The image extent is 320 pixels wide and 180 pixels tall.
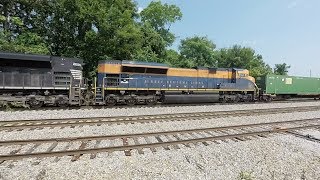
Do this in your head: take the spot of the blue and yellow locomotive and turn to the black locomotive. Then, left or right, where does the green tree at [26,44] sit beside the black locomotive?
right

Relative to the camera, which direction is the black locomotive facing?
to the viewer's left

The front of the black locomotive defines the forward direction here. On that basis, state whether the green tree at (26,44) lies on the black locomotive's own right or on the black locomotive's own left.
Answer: on the black locomotive's own right

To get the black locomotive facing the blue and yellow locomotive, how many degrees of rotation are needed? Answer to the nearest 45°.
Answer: approximately 180°

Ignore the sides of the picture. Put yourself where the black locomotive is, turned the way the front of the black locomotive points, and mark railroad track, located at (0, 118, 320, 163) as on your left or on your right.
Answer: on your left

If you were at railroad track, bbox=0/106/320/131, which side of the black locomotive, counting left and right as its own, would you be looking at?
left
